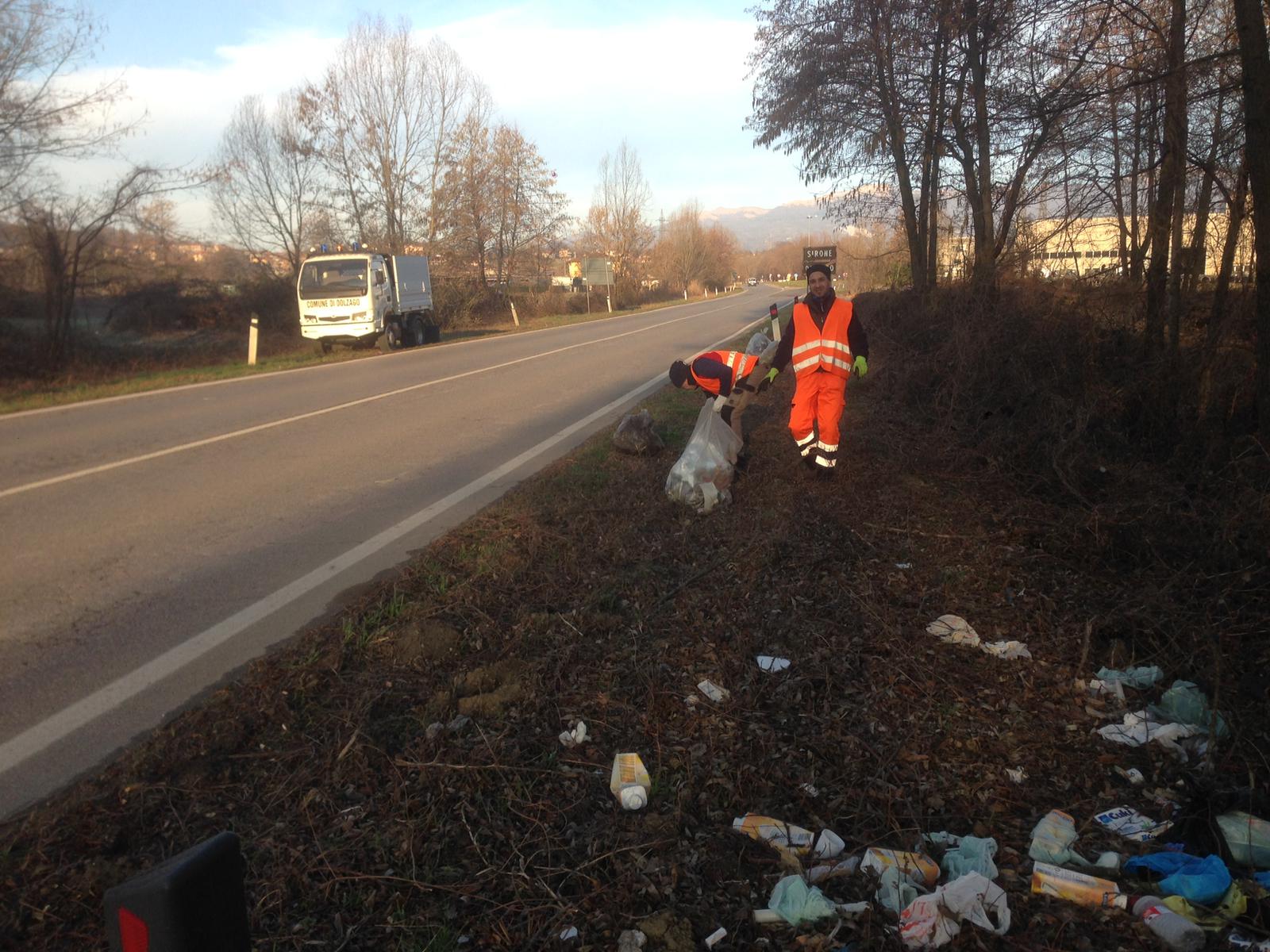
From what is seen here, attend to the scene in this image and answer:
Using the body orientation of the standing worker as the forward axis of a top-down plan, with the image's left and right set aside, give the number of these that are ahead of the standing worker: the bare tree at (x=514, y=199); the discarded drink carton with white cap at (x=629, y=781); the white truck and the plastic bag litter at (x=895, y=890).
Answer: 2

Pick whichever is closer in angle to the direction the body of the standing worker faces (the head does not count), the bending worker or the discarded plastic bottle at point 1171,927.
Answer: the discarded plastic bottle

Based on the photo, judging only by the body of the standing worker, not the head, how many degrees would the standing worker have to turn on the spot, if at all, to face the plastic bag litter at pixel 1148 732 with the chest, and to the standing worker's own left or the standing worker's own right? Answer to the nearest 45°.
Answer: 0° — they already face it

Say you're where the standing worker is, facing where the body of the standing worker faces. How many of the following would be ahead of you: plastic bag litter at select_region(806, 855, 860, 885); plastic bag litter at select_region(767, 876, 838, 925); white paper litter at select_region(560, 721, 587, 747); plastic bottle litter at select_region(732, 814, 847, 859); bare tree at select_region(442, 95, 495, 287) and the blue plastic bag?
5

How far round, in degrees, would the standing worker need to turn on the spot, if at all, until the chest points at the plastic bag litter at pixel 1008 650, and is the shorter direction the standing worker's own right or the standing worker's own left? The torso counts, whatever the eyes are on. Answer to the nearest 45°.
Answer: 0° — they already face it

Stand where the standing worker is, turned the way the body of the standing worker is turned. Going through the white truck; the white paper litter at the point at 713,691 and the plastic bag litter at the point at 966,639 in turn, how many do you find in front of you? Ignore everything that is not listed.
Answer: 2

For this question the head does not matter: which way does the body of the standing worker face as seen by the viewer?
toward the camera

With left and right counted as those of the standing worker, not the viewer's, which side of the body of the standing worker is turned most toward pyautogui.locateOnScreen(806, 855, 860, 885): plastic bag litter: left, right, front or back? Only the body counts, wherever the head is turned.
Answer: front

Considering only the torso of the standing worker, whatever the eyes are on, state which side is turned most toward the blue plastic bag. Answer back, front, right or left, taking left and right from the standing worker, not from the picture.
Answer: front

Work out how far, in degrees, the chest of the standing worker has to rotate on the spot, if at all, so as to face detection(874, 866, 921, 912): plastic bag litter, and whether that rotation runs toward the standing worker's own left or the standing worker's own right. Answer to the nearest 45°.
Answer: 0° — they already face it

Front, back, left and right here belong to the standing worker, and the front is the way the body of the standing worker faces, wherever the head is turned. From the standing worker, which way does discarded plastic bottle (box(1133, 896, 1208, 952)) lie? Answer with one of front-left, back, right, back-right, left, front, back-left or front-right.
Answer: front

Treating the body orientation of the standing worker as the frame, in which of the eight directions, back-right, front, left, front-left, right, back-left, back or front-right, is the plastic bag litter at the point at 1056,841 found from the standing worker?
front

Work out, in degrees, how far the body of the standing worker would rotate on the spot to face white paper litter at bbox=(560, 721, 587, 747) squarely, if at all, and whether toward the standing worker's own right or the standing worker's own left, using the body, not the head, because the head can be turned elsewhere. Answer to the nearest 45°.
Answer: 0° — they already face it
